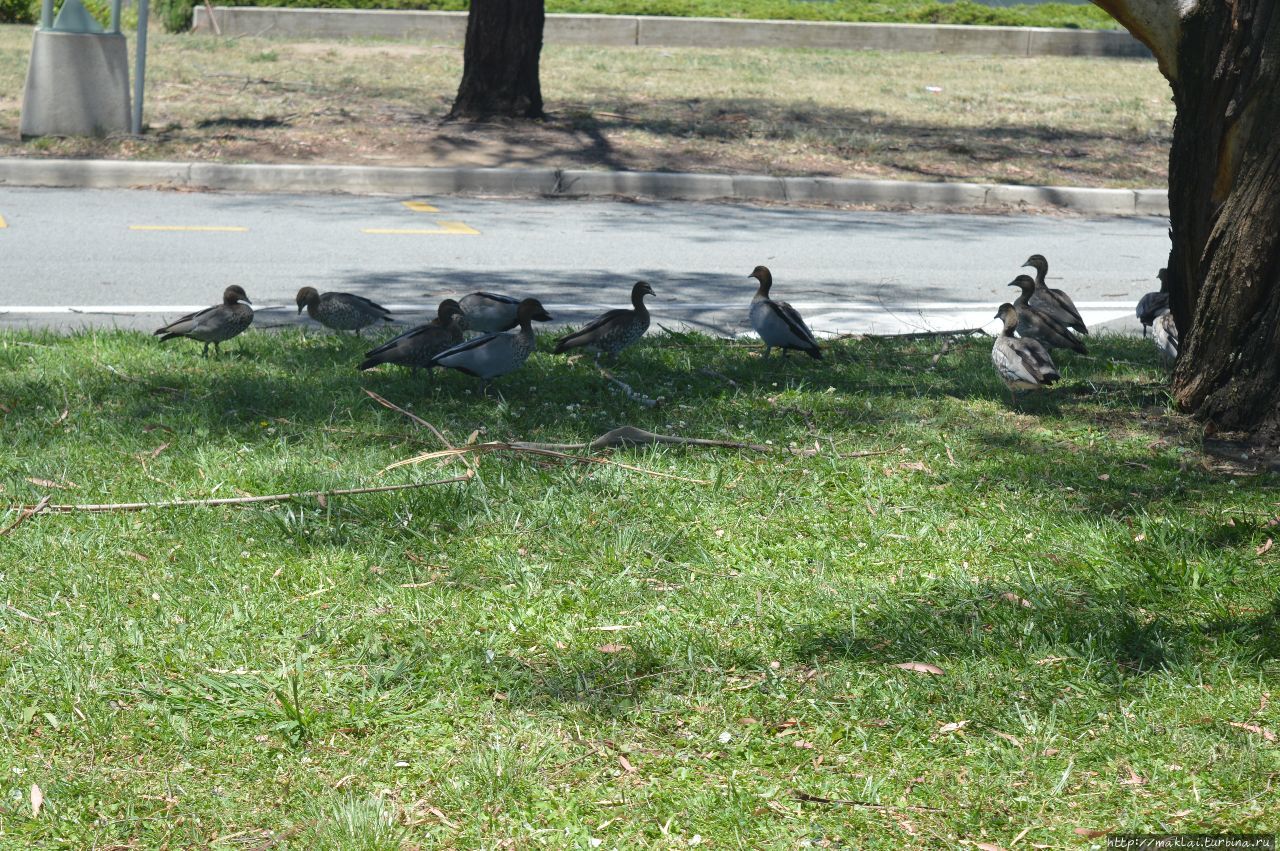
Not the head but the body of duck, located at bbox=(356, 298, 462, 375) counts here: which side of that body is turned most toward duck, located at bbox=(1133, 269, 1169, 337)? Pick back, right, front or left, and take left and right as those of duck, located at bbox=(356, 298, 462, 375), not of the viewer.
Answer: front

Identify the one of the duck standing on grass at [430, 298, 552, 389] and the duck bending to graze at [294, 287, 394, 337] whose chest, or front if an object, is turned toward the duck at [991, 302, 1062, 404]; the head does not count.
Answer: the duck standing on grass

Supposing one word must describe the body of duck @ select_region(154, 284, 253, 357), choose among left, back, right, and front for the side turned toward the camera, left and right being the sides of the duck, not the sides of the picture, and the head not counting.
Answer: right

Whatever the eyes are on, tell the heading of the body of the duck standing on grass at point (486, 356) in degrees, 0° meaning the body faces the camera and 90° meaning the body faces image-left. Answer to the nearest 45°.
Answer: approximately 270°

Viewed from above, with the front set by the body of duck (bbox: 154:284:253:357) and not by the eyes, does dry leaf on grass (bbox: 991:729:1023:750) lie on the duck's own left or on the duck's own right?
on the duck's own right

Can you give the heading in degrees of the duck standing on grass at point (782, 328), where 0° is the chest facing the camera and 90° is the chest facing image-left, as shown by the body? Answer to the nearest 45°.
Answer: approximately 90°

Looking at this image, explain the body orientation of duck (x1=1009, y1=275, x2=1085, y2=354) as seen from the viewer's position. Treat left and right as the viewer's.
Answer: facing to the left of the viewer

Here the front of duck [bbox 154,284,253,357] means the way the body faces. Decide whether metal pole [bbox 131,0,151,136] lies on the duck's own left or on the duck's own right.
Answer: on the duck's own left

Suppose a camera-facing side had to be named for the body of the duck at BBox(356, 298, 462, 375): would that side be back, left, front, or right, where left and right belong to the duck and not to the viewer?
right

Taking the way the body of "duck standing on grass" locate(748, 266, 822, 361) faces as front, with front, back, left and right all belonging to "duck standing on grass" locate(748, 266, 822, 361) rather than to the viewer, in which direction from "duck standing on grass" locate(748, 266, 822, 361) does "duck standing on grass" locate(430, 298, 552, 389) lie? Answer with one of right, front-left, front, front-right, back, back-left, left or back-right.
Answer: front-left

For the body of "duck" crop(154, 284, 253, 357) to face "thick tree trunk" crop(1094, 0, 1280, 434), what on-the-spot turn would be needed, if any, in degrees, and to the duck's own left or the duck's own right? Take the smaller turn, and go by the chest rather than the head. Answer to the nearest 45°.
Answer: approximately 45° to the duck's own right
